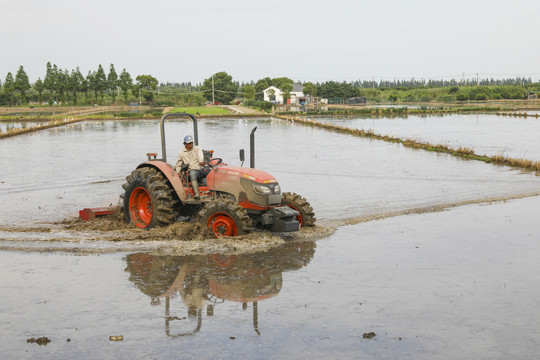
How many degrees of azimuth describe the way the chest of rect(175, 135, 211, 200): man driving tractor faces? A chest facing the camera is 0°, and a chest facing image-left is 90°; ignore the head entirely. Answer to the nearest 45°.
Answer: approximately 315°

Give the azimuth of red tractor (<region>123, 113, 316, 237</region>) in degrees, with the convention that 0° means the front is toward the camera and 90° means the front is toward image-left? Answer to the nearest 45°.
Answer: approximately 315°
